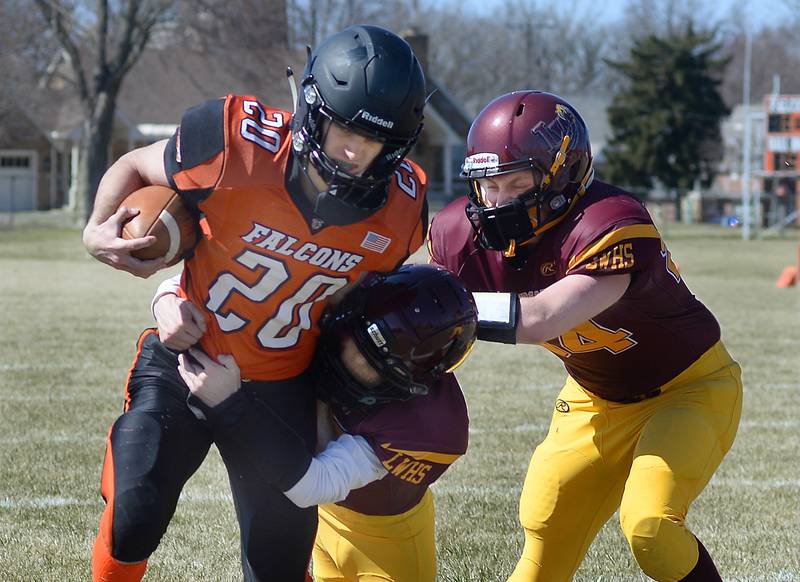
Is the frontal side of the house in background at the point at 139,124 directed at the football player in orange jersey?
yes

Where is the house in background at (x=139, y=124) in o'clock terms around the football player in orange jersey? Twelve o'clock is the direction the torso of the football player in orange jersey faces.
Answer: The house in background is roughly at 6 o'clock from the football player in orange jersey.

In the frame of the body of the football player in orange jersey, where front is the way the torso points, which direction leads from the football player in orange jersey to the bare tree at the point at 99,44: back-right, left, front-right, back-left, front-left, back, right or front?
back

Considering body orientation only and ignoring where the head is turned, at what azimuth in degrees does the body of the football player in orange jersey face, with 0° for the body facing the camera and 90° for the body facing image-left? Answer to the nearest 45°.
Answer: approximately 0°

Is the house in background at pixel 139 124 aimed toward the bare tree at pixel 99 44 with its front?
yes

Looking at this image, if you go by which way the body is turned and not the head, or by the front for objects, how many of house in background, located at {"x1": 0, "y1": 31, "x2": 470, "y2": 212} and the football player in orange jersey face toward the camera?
2

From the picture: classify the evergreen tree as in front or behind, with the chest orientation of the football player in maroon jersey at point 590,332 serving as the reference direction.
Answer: behind

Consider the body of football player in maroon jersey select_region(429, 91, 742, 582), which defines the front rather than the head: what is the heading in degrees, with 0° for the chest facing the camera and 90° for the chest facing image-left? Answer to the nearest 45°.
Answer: approximately 45°
